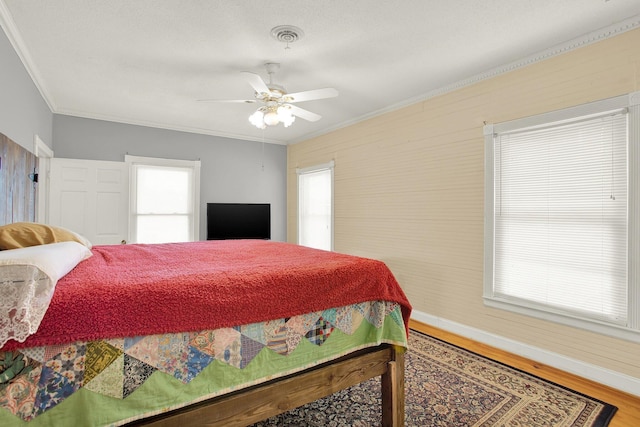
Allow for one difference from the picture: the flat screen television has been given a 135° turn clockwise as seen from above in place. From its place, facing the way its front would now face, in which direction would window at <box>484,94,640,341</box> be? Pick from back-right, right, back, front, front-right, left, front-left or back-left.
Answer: back

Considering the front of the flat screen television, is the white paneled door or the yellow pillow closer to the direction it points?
the yellow pillow

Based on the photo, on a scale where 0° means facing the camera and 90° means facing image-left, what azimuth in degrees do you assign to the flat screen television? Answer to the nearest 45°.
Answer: approximately 0°

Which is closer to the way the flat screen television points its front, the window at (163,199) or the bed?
the bed

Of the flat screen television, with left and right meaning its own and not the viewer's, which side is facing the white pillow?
front

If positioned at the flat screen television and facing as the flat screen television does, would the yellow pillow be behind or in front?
in front

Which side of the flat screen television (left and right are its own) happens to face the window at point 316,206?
left

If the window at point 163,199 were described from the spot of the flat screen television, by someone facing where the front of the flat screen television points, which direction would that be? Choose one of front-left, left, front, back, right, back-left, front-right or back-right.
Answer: right

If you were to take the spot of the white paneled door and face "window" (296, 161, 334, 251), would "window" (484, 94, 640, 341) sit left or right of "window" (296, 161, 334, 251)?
right

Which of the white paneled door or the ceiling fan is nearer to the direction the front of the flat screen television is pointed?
the ceiling fan

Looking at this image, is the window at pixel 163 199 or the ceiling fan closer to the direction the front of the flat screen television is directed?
the ceiling fan

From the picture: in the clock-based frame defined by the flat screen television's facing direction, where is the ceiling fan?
The ceiling fan is roughly at 12 o'clock from the flat screen television.

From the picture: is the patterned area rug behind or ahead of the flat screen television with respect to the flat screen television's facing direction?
ahead
